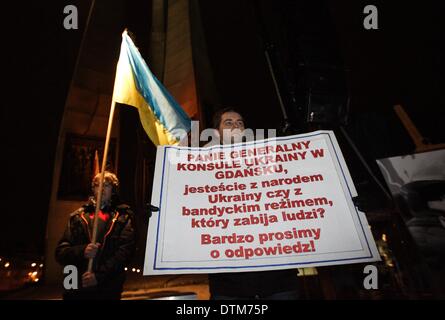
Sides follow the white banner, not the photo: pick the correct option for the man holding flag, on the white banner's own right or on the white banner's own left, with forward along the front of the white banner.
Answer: on the white banner's own right

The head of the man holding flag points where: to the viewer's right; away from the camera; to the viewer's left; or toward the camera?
toward the camera

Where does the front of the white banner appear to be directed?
toward the camera
